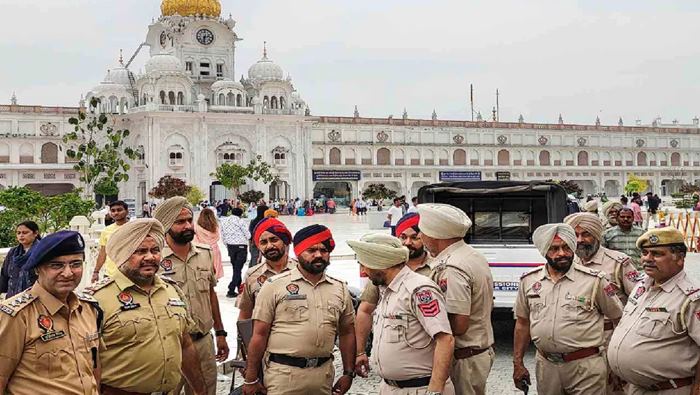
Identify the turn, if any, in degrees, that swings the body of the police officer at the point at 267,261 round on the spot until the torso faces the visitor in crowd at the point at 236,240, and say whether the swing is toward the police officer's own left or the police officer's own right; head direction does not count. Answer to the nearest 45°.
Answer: approximately 180°

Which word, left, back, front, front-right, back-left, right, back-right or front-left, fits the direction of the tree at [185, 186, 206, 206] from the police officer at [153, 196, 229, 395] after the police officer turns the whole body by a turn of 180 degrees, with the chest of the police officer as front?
front-right

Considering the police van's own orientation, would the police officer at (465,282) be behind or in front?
behind

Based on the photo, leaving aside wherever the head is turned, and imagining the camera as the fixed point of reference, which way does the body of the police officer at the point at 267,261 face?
toward the camera

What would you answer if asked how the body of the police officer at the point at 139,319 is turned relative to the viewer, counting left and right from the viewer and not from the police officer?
facing the viewer and to the right of the viewer

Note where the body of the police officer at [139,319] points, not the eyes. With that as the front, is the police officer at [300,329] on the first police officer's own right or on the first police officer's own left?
on the first police officer's own left

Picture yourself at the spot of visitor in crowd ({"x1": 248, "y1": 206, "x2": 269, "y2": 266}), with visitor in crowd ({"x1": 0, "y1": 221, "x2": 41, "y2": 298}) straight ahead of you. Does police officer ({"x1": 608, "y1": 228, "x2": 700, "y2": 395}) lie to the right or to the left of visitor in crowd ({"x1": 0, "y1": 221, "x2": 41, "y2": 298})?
left

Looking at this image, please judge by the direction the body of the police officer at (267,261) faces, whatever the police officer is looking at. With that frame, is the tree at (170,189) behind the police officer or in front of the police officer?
behind

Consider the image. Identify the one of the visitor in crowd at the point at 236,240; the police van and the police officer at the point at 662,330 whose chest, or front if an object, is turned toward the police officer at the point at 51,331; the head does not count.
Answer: the police officer at the point at 662,330
